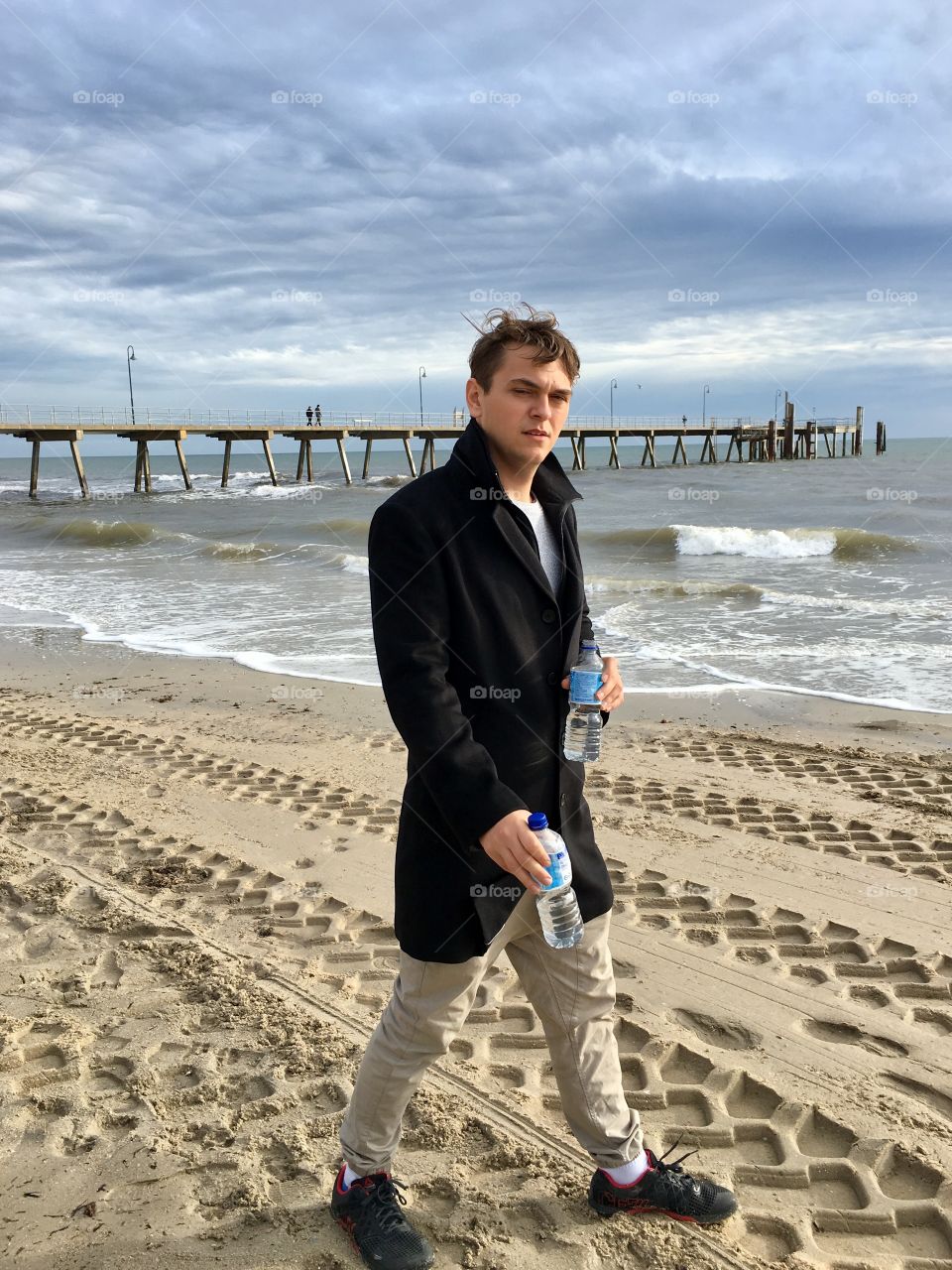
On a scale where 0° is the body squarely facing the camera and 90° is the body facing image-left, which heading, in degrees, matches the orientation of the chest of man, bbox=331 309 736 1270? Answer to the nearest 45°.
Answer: approximately 315°
